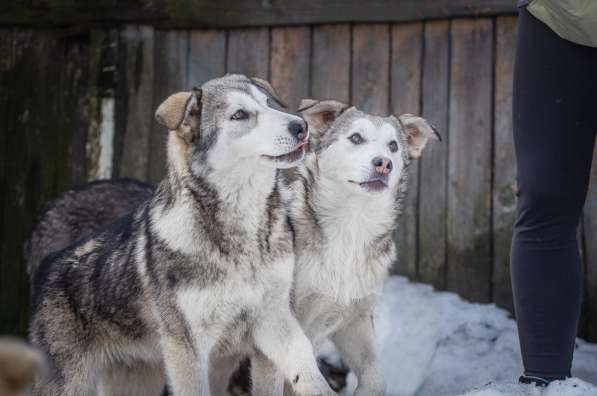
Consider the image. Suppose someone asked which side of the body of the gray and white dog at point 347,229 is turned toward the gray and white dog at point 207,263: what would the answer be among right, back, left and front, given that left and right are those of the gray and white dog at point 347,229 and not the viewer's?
right

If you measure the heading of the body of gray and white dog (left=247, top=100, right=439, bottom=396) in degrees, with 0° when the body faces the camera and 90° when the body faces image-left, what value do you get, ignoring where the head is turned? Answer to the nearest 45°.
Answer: approximately 315°

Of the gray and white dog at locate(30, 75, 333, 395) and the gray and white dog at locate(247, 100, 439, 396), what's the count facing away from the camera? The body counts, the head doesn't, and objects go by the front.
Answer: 0

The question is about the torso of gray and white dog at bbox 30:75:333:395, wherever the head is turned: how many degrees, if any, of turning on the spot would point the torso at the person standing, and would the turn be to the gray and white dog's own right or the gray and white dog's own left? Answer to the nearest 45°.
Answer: approximately 45° to the gray and white dog's own left

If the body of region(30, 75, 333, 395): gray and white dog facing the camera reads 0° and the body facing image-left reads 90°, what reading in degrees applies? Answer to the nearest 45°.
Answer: approximately 315°

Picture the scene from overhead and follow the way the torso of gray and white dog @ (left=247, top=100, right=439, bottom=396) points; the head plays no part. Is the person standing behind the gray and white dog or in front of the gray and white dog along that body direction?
in front

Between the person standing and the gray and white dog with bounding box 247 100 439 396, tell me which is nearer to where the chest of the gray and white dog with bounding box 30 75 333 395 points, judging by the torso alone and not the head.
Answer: the person standing
